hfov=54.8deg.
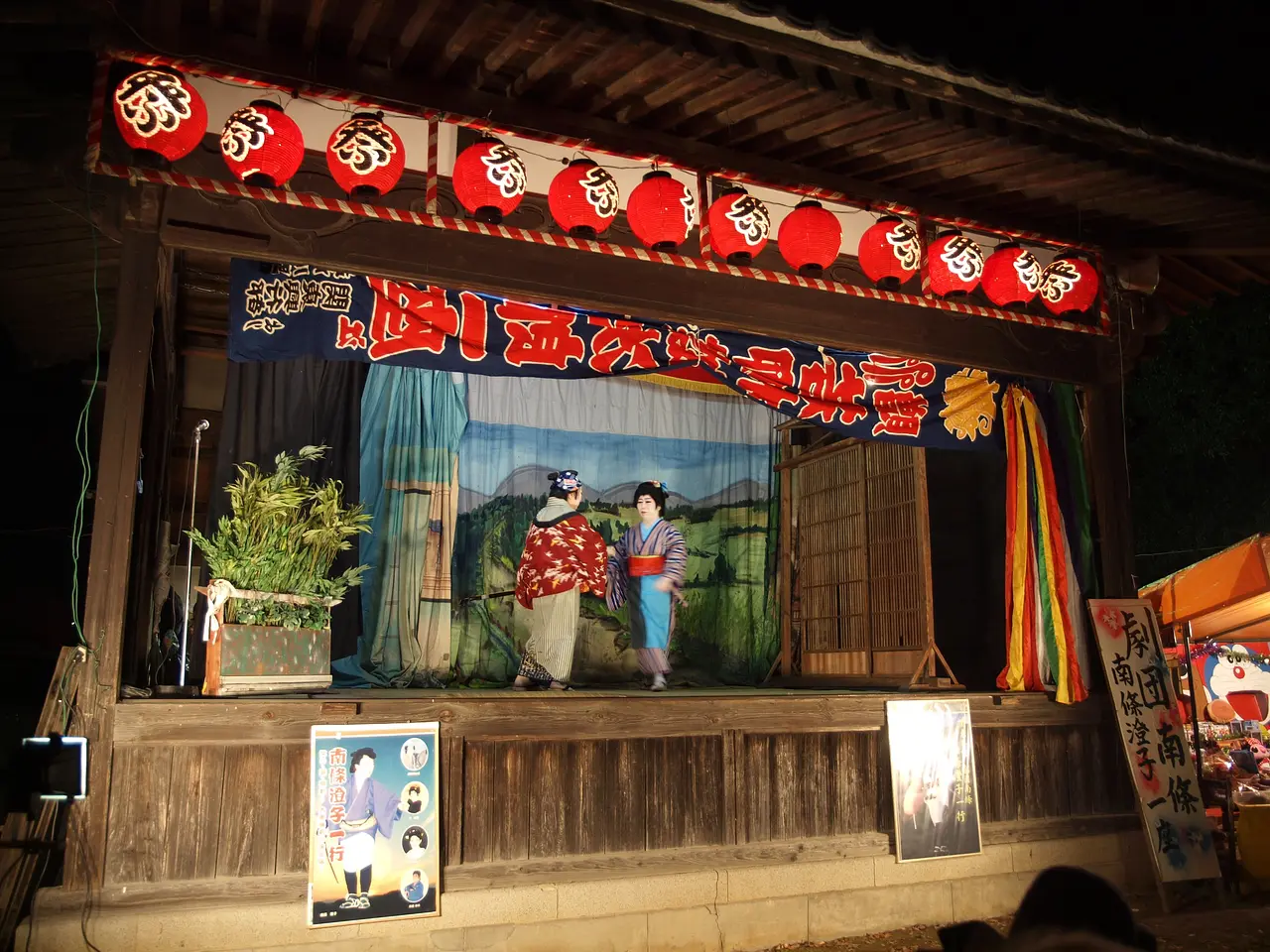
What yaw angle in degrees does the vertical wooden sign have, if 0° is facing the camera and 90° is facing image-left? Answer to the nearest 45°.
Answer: approximately 0°

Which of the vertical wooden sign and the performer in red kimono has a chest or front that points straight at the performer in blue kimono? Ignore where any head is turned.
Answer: the performer in red kimono

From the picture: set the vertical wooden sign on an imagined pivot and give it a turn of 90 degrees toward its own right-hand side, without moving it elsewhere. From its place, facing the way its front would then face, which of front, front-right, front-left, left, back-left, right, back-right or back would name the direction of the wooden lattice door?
front-right

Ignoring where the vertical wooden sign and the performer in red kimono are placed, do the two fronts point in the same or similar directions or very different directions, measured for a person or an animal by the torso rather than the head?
very different directions

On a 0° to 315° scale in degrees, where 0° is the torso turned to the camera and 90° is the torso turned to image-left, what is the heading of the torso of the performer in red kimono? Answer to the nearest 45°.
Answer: approximately 225°

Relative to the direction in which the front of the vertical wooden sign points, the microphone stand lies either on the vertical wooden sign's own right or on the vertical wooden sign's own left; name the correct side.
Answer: on the vertical wooden sign's own right

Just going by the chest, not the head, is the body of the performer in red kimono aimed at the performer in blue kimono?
yes

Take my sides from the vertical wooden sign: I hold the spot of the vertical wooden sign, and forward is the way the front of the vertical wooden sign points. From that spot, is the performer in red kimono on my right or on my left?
on my right

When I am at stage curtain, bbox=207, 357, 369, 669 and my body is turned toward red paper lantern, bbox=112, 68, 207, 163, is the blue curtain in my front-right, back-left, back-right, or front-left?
back-left

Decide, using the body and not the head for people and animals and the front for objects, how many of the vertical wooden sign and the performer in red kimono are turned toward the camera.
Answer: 1

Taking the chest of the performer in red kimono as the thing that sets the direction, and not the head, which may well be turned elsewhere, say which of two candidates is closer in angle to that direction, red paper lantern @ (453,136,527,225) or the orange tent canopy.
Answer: the orange tent canopy

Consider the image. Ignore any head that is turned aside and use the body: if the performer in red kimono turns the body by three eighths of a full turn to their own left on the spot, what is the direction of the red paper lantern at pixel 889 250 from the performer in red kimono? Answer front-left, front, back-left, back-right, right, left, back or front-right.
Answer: back-left

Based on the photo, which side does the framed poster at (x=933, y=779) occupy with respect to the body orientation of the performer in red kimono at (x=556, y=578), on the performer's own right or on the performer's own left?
on the performer's own right

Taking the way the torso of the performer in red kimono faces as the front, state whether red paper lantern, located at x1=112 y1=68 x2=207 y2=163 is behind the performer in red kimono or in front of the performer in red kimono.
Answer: behind

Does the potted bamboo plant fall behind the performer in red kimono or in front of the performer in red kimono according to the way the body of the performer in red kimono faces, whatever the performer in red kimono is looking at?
behind
